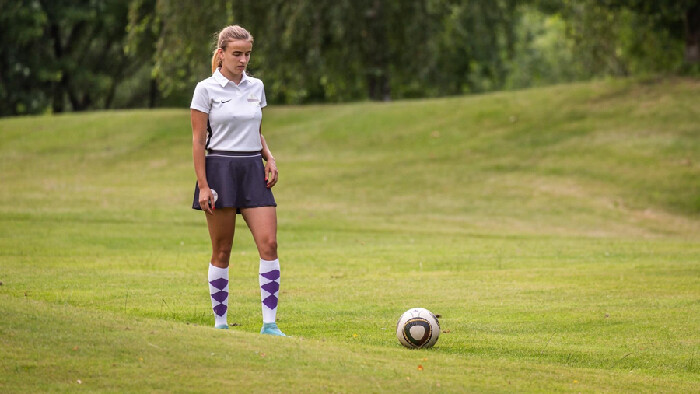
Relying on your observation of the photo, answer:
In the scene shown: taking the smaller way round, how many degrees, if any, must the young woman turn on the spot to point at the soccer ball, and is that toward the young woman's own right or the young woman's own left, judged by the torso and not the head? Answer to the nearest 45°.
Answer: approximately 45° to the young woman's own left

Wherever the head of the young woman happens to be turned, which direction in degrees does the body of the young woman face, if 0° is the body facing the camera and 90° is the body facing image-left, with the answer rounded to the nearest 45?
approximately 315°

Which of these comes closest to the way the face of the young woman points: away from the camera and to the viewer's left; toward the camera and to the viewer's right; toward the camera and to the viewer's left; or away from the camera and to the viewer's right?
toward the camera and to the viewer's right
